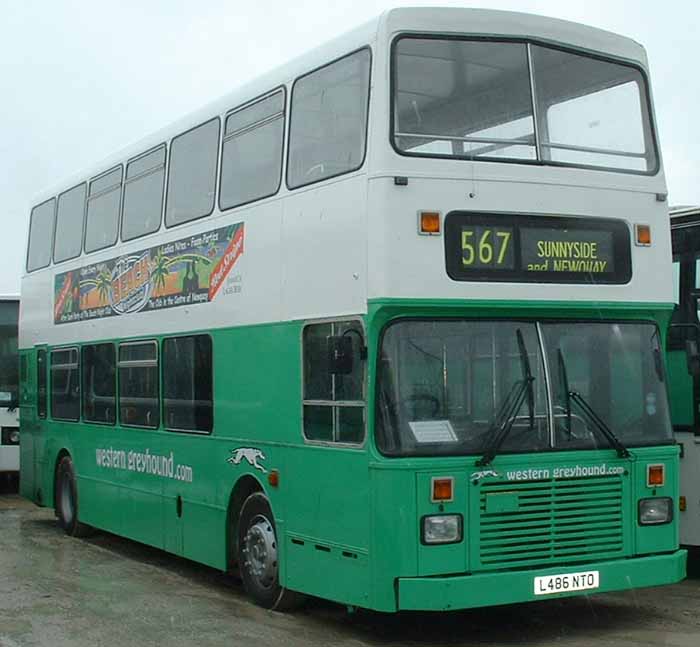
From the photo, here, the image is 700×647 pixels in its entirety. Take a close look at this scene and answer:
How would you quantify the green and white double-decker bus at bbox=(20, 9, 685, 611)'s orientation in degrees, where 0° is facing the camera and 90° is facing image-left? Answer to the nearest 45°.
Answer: approximately 315°
